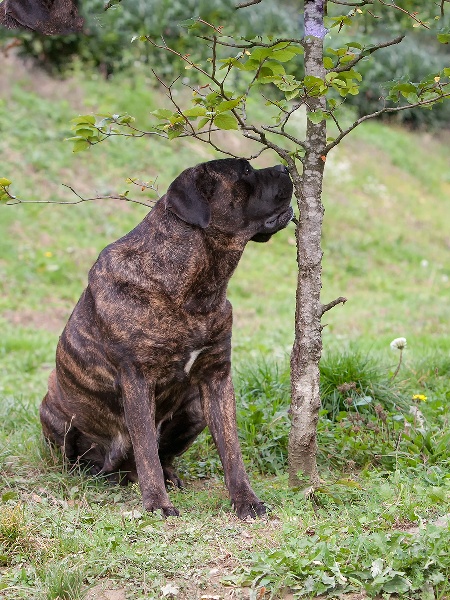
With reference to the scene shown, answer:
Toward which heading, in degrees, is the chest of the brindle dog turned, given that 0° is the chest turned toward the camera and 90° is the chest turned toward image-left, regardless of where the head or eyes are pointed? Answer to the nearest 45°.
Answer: approximately 315°

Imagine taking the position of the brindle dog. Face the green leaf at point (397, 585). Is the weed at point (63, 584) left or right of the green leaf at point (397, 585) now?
right

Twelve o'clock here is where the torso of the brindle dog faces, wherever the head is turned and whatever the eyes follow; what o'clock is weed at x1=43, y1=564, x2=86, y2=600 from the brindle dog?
The weed is roughly at 2 o'clock from the brindle dog.

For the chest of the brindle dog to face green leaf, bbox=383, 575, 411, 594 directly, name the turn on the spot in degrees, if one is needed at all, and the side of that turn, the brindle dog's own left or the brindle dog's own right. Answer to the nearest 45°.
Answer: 0° — it already faces it

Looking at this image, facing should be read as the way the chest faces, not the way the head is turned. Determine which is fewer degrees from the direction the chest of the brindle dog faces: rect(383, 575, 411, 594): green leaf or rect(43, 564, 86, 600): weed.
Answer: the green leaf

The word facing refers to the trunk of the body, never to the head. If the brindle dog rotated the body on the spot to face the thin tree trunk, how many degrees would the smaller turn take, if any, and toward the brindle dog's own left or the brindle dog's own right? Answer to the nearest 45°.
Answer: approximately 45° to the brindle dog's own left
